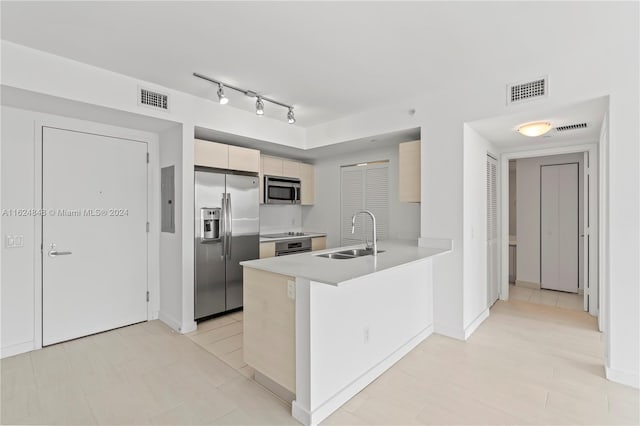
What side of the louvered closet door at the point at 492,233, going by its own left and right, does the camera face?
right

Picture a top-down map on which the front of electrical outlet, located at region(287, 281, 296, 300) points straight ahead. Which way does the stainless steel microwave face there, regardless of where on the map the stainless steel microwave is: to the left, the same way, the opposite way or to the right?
to the left

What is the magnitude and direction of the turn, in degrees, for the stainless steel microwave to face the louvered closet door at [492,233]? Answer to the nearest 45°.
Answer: approximately 45° to its left

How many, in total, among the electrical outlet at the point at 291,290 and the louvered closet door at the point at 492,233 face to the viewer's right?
1

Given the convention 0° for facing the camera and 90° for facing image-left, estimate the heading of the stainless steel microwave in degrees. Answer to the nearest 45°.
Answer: approximately 315°

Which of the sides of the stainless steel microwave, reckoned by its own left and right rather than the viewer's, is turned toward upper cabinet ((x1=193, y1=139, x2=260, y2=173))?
right

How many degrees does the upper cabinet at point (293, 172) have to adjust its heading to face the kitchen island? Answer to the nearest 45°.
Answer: approximately 45° to its right
